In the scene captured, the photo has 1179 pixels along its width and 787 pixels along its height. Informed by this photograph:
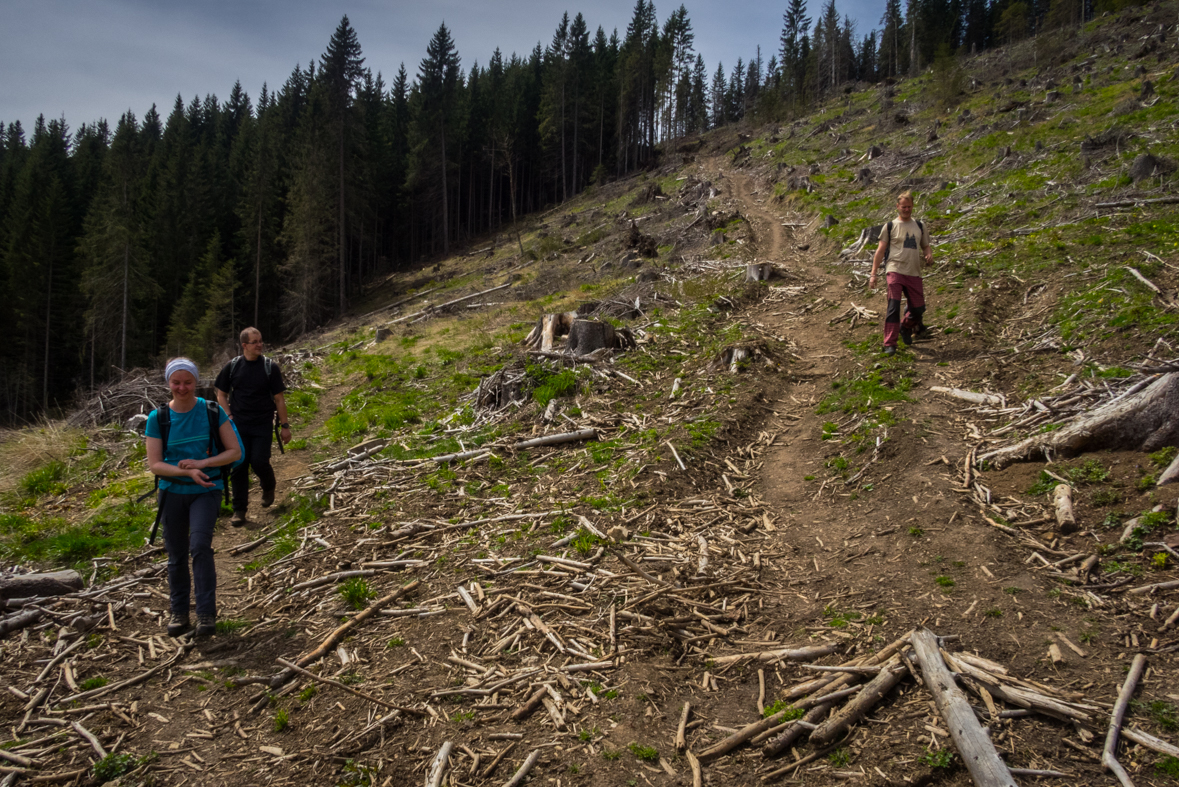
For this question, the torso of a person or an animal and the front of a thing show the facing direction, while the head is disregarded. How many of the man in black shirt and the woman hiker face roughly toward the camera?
2

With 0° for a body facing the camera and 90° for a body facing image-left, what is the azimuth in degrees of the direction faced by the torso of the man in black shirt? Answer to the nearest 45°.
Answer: approximately 0°

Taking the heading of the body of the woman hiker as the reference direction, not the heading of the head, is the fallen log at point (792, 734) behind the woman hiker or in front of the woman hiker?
in front

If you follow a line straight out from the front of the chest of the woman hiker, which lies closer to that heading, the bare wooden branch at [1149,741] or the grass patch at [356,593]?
the bare wooden branch

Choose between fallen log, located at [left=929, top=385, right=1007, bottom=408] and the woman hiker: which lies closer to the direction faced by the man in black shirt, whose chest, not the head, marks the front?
the woman hiker

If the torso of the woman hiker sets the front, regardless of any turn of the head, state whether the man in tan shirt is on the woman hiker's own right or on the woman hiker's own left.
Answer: on the woman hiker's own left

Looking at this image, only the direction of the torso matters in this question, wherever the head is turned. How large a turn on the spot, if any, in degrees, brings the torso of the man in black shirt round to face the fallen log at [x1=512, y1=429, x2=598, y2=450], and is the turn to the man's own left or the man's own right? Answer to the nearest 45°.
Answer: approximately 90° to the man's own left

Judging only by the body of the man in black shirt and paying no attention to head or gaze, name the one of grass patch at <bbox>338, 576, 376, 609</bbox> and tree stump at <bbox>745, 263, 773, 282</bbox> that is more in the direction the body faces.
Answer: the grass patch
